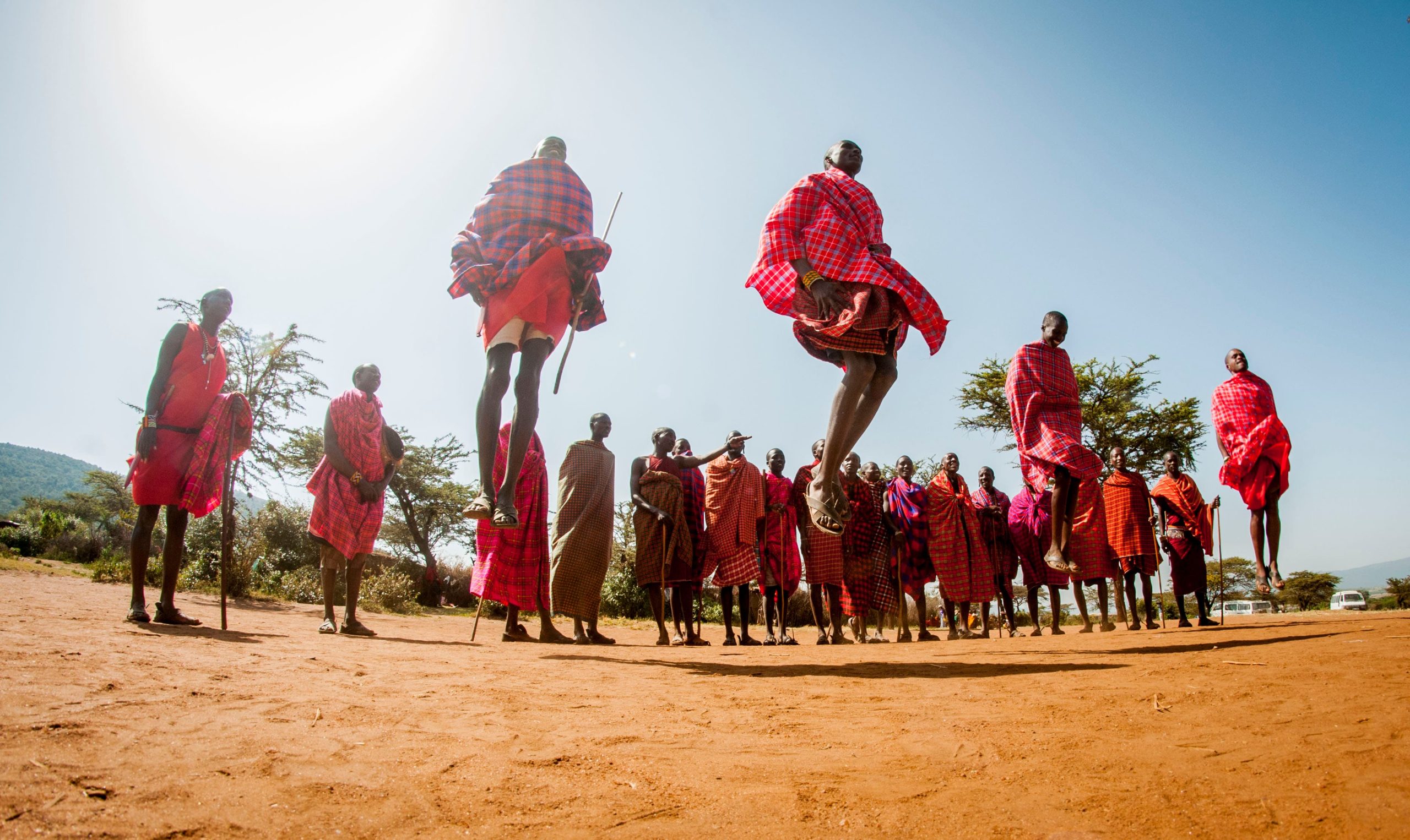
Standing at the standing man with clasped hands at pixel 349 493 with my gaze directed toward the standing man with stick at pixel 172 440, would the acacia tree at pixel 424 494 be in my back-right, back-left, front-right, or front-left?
back-right

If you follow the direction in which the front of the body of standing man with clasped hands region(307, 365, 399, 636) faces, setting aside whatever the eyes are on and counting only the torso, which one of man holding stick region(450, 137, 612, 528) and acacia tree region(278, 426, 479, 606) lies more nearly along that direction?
the man holding stick

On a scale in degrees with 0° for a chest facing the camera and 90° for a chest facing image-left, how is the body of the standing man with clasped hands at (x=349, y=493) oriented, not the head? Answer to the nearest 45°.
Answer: approximately 315°

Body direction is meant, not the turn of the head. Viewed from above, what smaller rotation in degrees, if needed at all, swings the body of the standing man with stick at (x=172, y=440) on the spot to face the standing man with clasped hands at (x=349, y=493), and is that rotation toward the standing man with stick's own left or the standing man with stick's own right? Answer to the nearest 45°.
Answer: approximately 90° to the standing man with stick's own left

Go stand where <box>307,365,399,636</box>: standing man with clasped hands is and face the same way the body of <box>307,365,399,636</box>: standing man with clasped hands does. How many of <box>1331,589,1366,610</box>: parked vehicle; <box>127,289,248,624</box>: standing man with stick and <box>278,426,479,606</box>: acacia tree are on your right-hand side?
1
